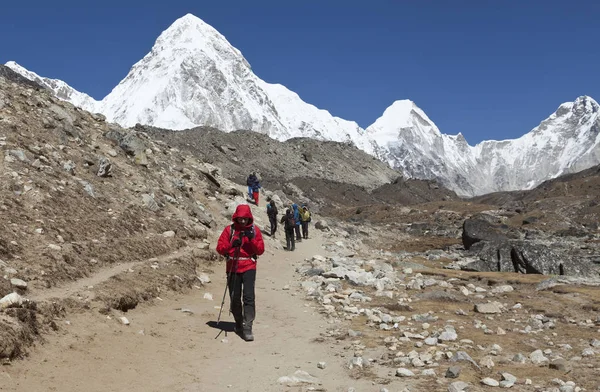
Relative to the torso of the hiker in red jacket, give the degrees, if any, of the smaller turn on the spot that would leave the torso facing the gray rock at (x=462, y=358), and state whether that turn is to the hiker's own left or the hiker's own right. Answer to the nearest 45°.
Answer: approximately 45° to the hiker's own left

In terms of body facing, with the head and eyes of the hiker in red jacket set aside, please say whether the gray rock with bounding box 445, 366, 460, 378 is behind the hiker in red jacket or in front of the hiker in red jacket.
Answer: in front

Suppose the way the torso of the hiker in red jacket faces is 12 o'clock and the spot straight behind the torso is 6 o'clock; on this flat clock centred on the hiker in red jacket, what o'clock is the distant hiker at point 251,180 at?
The distant hiker is roughly at 6 o'clock from the hiker in red jacket.

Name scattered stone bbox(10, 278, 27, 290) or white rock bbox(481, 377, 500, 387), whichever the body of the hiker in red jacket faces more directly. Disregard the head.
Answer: the white rock

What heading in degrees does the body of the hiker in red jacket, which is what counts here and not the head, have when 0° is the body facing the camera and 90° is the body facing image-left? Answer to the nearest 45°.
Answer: approximately 0°

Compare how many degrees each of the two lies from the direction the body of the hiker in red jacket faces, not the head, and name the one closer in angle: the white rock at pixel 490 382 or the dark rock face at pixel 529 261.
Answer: the white rock

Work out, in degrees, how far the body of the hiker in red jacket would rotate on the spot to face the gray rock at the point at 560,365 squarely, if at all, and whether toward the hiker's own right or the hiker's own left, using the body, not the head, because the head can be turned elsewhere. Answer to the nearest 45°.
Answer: approximately 45° to the hiker's own left
